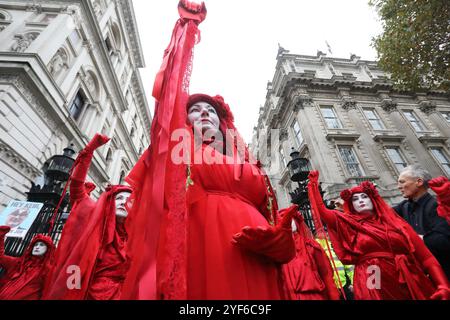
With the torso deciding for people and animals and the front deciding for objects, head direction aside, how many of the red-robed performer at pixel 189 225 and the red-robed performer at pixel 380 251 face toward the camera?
2

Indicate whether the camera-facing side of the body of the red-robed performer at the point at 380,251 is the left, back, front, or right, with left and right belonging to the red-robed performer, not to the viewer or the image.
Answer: front

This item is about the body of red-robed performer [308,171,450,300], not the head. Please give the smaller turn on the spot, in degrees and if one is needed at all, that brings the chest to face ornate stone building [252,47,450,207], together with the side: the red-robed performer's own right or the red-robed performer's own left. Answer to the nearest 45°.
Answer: approximately 180°

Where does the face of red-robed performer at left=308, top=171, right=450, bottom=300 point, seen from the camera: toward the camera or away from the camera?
toward the camera

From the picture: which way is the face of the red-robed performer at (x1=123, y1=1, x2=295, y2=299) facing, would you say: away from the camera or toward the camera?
toward the camera

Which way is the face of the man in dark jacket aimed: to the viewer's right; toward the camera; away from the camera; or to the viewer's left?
to the viewer's left

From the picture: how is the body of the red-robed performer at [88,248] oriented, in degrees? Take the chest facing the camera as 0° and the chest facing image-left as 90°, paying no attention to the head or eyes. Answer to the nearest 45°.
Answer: approximately 315°

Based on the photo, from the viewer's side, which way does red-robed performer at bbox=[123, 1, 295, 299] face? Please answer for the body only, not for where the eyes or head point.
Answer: toward the camera

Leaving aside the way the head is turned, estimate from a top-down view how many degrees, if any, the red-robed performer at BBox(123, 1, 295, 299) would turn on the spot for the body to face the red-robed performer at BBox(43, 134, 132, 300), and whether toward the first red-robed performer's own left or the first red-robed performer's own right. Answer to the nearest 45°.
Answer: approximately 135° to the first red-robed performer's own right

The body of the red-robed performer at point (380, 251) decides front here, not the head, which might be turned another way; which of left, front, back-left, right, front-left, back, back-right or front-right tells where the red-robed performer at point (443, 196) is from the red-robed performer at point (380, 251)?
left
